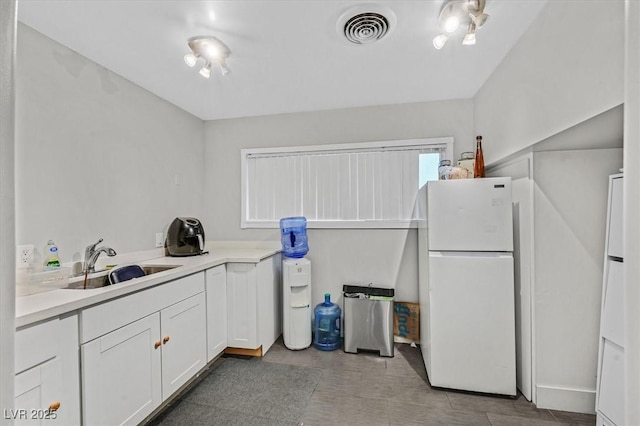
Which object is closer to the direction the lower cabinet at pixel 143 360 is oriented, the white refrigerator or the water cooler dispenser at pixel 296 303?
the white refrigerator

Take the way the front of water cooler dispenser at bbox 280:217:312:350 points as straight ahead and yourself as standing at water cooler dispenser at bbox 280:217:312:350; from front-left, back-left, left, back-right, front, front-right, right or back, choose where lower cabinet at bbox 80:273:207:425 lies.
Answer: front-right

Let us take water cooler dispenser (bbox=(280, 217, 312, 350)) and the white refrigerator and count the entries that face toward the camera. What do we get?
2

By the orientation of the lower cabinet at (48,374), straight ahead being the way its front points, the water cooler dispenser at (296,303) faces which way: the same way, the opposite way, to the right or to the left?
to the right

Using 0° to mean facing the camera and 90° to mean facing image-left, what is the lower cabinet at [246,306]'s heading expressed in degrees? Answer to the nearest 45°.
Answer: approximately 0°

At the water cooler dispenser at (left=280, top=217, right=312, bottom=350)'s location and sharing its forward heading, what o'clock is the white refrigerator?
The white refrigerator is roughly at 10 o'clock from the water cooler dispenser.

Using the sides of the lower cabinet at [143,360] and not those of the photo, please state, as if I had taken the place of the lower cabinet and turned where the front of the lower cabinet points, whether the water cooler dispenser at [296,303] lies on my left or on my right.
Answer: on my left

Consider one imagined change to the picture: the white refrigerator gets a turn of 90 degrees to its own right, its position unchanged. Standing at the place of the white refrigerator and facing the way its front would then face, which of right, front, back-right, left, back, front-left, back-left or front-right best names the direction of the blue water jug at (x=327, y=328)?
front

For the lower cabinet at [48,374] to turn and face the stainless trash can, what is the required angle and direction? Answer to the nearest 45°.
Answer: approximately 45° to its left

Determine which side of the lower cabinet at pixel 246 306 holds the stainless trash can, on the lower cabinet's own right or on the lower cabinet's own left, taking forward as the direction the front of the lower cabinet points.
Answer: on the lower cabinet's own left

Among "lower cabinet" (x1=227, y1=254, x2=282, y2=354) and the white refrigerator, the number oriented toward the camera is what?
2

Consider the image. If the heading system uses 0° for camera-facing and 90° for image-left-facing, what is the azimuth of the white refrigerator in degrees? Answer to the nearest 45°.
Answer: approximately 0°
